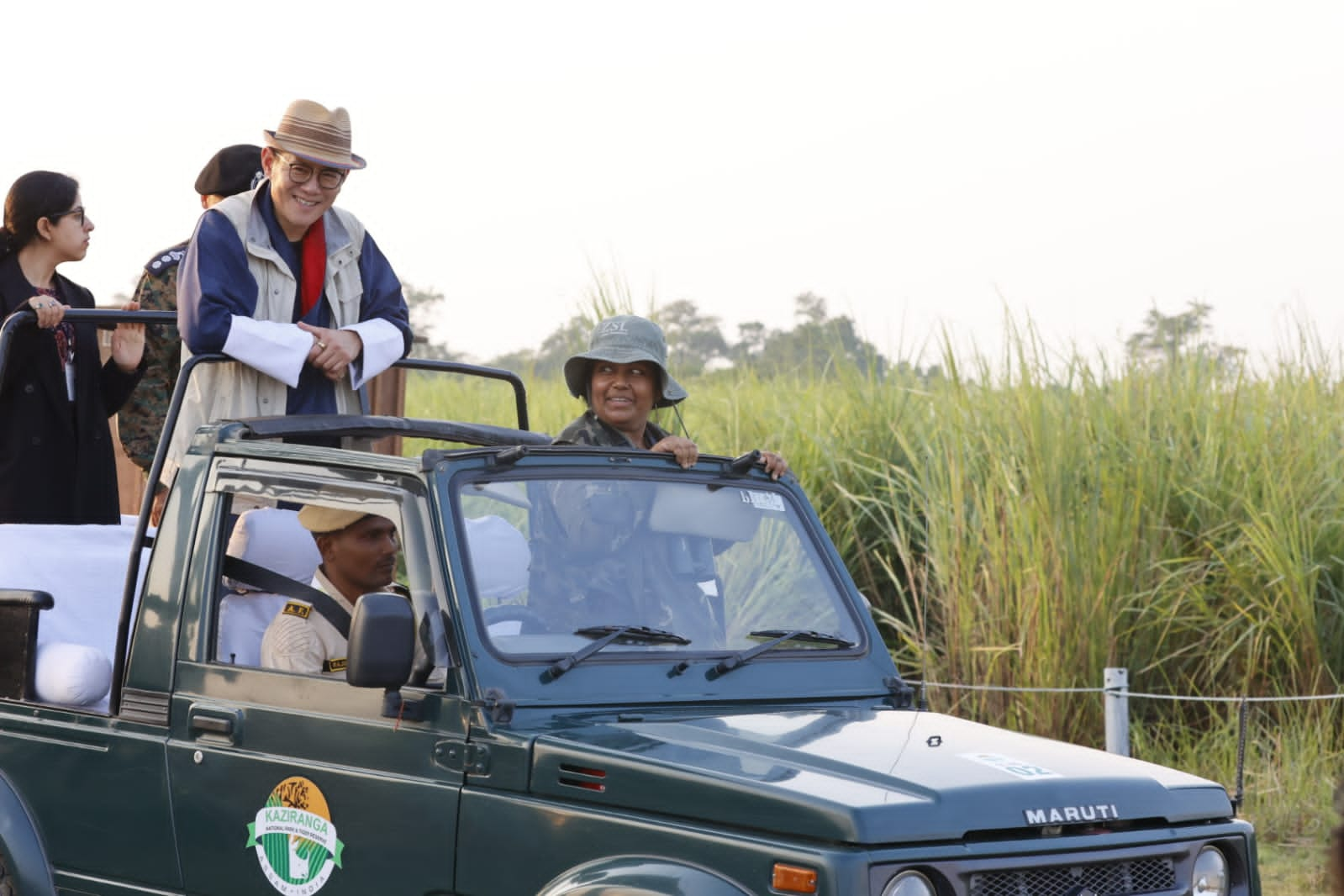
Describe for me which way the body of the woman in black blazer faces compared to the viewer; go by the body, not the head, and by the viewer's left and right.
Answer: facing the viewer and to the right of the viewer

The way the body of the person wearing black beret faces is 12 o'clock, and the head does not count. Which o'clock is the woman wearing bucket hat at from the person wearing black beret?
The woman wearing bucket hat is roughly at 12 o'clock from the person wearing black beret.

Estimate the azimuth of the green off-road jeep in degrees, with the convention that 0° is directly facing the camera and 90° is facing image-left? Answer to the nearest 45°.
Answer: approximately 315°

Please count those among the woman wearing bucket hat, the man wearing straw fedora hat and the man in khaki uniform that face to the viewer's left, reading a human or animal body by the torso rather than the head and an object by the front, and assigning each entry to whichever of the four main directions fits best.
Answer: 0

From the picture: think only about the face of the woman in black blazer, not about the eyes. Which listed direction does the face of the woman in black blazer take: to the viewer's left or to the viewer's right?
to the viewer's right

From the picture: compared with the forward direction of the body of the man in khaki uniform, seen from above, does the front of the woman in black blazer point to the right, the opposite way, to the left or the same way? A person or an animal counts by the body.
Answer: the same way

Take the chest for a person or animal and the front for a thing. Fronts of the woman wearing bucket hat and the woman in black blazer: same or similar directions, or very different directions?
same or similar directions

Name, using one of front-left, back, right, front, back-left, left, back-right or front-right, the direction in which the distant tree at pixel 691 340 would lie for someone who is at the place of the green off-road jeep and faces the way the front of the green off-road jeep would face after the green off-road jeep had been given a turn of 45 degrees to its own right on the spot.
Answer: back

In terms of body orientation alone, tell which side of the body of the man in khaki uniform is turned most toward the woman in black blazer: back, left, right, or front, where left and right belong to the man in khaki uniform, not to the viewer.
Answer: back

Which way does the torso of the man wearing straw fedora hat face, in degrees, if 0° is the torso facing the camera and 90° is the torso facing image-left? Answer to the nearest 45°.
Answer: approximately 315°

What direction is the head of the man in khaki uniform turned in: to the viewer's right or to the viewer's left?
to the viewer's right

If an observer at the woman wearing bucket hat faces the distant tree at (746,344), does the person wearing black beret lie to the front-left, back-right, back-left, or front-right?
front-left

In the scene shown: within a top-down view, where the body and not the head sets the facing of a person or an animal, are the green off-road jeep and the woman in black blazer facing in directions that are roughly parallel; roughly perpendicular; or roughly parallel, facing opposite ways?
roughly parallel

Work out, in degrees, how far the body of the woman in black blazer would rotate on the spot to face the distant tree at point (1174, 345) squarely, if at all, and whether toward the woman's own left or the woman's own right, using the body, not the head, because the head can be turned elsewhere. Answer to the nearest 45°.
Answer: approximately 45° to the woman's own left

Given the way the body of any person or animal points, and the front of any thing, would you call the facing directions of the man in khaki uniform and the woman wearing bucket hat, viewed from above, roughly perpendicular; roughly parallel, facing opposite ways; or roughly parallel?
roughly parallel

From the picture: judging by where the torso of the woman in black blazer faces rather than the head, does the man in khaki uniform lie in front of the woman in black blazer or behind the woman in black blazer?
in front
